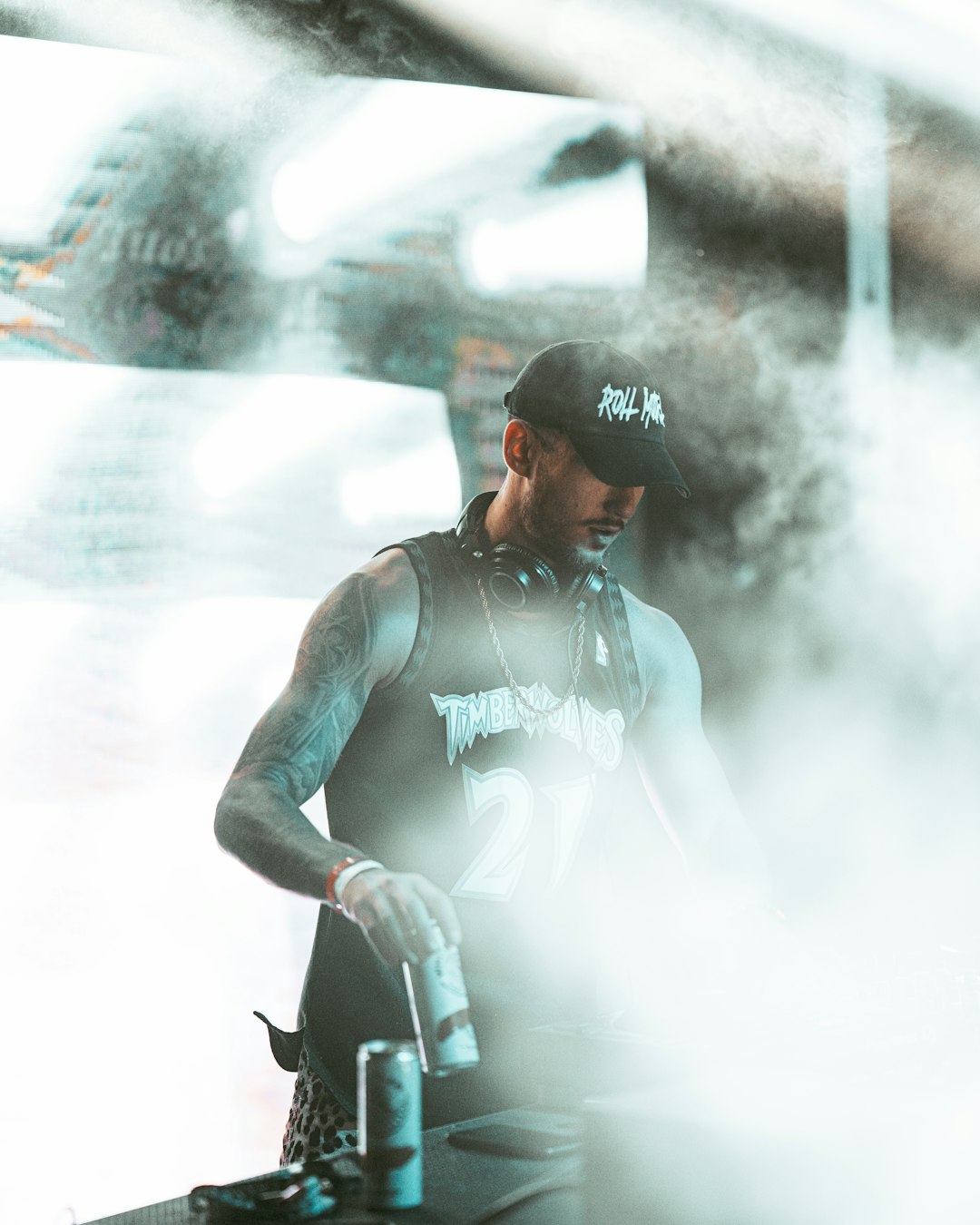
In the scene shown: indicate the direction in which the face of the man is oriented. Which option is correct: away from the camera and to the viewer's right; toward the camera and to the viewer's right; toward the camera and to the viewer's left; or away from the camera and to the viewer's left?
toward the camera and to the viewer's right

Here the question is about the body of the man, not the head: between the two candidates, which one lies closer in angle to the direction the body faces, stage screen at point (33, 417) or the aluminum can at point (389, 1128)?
the aluminum can

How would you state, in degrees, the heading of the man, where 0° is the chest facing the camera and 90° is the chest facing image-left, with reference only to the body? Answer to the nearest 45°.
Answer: approximately 315°

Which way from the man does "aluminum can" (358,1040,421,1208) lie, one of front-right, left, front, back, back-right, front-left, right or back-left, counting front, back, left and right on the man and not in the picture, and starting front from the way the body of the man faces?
front-right
